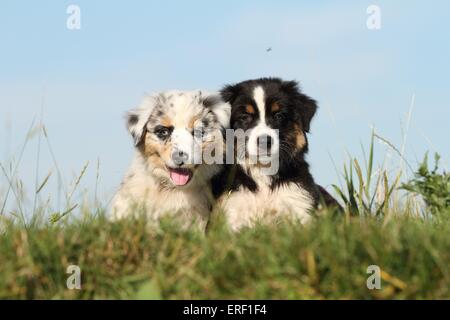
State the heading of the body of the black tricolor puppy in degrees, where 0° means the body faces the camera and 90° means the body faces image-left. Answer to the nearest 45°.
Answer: approximately 0°
